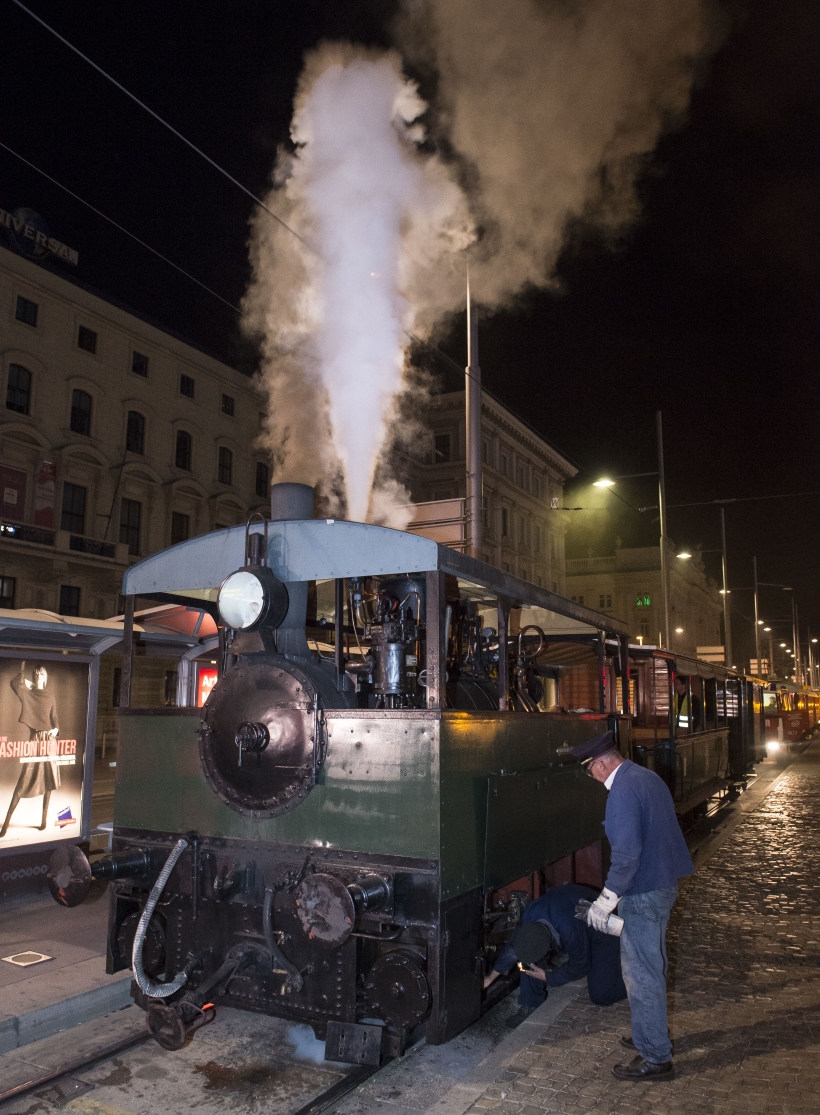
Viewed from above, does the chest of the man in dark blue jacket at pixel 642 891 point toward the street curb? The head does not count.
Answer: yes

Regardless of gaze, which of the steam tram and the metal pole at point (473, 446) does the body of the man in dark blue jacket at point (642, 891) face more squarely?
the steam tram

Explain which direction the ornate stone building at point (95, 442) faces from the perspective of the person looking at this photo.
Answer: facing the viewer and to the right of the viewer

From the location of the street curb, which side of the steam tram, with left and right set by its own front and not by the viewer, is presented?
front

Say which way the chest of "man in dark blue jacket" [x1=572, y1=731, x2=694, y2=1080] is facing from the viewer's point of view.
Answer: to the viewer's left

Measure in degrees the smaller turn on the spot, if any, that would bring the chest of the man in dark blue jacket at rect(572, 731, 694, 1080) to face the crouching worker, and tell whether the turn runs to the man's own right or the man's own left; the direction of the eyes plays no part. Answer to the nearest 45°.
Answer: approximately 45° to the man's own right

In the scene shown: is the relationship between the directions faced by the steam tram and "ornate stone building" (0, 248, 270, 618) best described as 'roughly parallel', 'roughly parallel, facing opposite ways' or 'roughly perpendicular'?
roughly perpendicular

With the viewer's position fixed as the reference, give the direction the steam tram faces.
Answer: facing the viewer and to the left of the viewer

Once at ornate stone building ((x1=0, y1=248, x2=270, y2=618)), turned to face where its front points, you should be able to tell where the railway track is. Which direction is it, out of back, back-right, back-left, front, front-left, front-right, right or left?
front-right

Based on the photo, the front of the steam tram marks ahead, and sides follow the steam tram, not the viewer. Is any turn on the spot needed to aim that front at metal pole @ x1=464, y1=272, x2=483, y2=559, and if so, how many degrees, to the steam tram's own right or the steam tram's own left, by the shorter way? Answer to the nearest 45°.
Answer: approximately 135° to the steam tram's own right

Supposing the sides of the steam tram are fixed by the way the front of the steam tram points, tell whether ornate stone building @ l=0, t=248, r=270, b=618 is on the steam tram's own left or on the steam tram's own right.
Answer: on the steam tram's own right

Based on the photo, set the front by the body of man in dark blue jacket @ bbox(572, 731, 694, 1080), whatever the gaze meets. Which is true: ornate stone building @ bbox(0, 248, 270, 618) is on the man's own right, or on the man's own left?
on the man's own right

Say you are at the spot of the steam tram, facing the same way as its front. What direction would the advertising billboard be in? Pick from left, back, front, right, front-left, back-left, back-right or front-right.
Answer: right

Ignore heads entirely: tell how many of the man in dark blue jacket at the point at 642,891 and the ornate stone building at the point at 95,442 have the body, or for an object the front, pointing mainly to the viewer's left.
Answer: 1

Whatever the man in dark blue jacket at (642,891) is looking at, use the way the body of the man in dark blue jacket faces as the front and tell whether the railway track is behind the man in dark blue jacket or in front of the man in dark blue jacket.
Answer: in front

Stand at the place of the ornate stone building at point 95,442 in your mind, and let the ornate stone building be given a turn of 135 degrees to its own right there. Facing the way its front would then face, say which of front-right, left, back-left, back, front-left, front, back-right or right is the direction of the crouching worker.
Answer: left
